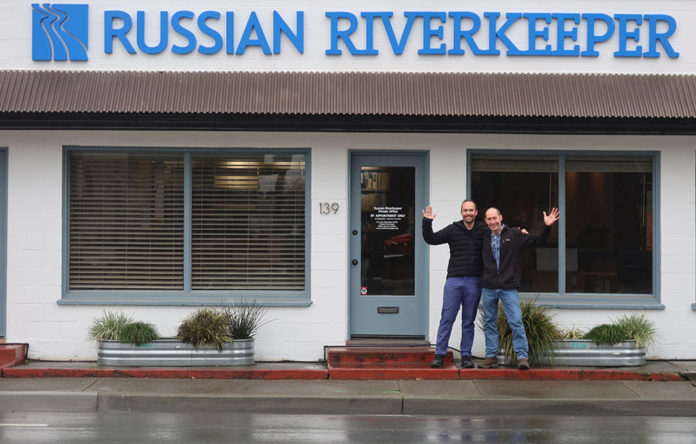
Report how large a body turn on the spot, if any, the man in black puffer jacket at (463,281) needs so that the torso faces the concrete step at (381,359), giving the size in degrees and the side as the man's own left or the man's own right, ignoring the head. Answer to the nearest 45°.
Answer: approximately 90° to the man's own right

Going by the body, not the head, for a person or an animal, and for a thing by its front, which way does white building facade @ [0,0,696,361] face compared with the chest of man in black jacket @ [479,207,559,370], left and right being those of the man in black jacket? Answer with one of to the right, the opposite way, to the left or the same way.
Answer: the same way

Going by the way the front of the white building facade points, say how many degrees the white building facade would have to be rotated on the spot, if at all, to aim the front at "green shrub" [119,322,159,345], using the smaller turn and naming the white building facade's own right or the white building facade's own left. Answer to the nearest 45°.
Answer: approximately 90° to the white building facade's own right

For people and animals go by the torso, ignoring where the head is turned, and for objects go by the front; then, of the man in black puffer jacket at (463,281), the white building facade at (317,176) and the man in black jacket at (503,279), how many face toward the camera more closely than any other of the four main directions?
3

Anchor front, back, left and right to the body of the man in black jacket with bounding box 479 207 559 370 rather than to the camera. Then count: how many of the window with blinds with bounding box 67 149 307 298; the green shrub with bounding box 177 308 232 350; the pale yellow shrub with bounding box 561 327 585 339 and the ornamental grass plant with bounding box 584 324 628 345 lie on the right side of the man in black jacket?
2

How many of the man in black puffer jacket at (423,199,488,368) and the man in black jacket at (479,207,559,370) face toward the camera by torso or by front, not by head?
2

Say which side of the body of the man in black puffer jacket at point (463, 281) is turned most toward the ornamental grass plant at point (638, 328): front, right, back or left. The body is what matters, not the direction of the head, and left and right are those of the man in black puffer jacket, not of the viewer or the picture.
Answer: left

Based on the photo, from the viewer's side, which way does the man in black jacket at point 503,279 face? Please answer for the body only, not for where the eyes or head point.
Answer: toward the camera

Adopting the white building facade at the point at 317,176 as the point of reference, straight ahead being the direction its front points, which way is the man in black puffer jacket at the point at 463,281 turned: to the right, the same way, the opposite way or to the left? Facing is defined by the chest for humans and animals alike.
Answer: the same way

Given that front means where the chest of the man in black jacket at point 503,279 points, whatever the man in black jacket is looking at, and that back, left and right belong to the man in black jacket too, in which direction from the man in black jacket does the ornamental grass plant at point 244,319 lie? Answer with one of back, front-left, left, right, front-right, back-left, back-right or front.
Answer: right

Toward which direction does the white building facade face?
toward the camera

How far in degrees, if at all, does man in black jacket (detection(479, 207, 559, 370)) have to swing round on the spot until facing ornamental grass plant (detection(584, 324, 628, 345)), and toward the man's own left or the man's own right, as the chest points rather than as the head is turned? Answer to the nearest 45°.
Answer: approximately 135° to the man's own left

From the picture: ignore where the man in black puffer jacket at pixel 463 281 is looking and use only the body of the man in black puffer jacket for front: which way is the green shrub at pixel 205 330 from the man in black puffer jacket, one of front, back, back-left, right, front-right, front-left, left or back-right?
right

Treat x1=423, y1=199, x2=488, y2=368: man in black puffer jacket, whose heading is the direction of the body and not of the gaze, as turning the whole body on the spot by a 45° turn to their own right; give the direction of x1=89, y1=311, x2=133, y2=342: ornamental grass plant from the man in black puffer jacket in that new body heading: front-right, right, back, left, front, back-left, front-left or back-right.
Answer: front-right

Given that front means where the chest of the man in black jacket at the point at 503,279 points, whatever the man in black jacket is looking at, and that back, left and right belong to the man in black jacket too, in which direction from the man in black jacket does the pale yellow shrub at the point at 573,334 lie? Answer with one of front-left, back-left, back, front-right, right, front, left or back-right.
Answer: back-left

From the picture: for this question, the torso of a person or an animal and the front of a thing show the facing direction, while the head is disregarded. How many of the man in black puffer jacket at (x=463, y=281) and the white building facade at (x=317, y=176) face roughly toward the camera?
2

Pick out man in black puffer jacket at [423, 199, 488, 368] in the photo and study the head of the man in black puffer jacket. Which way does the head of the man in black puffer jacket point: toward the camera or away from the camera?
toward the camera
